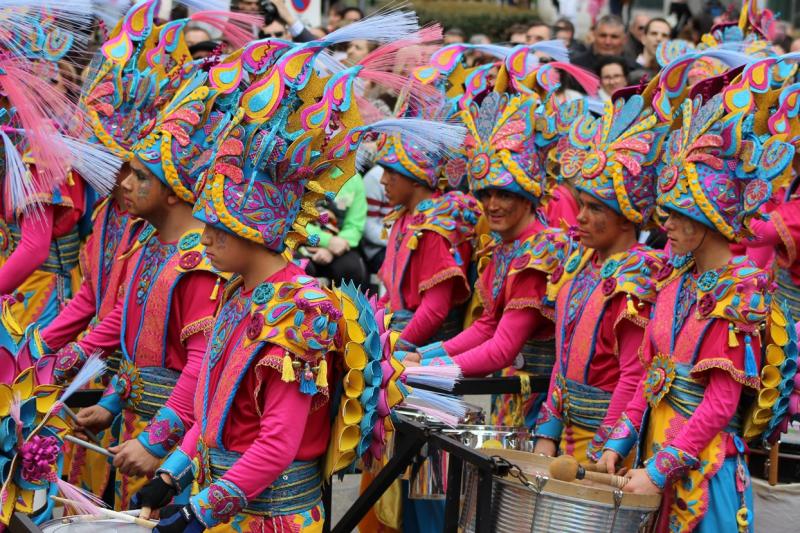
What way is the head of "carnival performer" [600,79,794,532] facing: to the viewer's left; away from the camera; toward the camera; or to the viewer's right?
to the viewer's left

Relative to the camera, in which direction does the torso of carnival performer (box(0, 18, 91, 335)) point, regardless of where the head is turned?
to the viewer's left

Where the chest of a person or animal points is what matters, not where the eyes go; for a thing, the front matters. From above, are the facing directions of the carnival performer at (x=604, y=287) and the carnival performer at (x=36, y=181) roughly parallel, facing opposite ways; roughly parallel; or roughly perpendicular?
roughly parallel

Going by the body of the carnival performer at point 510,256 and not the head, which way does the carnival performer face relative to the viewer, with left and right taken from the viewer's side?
facing the viewer and to the left of the viewer

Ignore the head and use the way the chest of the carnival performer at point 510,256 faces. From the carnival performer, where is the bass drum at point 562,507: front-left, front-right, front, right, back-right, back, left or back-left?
front-left

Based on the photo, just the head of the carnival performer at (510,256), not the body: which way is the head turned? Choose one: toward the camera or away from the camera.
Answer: toward the camera

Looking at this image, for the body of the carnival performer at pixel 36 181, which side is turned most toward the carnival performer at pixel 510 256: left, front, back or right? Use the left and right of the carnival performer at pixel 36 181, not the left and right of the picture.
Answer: back

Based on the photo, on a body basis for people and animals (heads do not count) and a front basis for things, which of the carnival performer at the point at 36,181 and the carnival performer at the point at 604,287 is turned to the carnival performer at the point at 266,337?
the carnival performer at the point at 604,287

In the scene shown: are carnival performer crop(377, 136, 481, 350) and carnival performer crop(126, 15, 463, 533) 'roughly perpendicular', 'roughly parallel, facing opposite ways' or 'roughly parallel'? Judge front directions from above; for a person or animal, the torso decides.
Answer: roughly parallel
